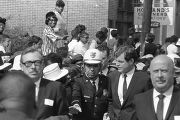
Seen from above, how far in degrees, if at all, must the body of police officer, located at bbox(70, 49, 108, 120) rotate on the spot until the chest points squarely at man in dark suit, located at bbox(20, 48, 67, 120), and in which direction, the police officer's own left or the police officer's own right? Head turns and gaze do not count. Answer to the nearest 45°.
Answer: approximately 45° to the police officer's own right

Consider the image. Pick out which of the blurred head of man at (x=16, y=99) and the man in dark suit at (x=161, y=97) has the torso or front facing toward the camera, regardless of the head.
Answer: the man in dark suit at (x=161, y=97)

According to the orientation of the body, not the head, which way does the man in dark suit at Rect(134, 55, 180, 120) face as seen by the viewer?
toward the camera

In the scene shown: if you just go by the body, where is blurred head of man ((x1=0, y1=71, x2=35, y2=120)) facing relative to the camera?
away from the camera

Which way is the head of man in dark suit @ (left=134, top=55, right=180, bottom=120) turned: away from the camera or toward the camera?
toward the camera

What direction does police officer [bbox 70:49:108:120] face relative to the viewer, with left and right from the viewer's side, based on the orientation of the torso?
facing the viewer

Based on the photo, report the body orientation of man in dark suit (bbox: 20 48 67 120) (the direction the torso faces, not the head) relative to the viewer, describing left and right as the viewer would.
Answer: facing the viewer and to the left of the viewer

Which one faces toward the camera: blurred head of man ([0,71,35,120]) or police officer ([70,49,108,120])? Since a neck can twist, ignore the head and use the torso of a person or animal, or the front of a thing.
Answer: the police officer

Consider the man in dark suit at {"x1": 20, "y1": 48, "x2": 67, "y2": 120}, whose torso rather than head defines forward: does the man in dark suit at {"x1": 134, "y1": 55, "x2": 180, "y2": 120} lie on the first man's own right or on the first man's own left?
on the first man's own left

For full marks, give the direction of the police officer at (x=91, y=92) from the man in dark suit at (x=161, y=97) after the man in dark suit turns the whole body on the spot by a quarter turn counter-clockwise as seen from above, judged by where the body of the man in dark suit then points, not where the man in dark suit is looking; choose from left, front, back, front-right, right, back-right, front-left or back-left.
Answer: back-left

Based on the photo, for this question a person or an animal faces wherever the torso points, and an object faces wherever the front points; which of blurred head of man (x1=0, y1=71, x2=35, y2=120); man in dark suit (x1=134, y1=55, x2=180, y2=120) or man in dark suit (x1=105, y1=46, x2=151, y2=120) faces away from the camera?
blurred head of man (x1=0, y1=71, x2=35, y2=120)

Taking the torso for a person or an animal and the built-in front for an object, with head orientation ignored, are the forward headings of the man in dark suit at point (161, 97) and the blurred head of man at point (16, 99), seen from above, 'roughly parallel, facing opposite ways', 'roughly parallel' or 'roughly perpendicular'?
roughly parallel, facing opposite ways
